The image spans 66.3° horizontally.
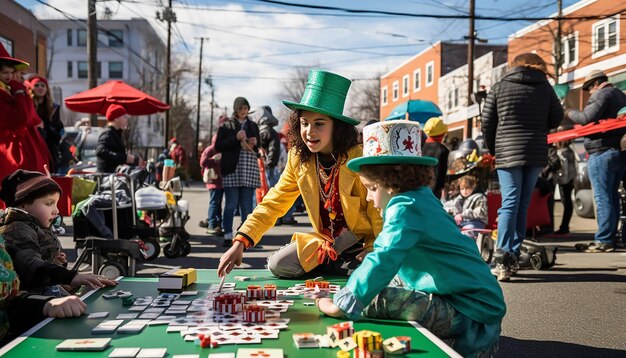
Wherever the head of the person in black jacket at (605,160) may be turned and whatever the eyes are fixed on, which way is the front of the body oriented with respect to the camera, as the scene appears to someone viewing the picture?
to the viewer's left

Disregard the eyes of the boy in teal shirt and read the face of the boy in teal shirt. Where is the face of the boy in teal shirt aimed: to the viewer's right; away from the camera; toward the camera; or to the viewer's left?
to the viewer's left

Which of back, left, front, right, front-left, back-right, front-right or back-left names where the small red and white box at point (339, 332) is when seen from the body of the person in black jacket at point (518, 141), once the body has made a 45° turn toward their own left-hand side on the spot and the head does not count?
back-left

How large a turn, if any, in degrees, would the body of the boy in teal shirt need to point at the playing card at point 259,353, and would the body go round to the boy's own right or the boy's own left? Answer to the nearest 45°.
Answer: approximately 45° to the boy's own left

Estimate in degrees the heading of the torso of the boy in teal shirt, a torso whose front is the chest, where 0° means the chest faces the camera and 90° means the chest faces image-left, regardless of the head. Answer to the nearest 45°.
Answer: approximately 90°

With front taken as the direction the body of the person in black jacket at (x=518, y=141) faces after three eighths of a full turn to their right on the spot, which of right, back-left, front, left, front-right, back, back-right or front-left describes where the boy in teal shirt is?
front-right

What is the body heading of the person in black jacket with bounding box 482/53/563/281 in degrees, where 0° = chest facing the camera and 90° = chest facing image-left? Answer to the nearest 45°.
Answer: approximately 180°

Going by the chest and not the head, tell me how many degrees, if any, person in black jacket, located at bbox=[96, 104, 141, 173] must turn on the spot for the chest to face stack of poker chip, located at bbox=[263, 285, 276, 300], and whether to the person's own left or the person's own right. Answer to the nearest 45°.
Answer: approximately 90° to the person's own right

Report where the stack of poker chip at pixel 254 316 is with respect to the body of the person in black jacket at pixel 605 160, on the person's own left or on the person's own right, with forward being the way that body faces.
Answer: on the person's own left

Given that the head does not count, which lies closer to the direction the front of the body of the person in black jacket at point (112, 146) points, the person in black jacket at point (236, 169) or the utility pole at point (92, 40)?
the person in black jacket
